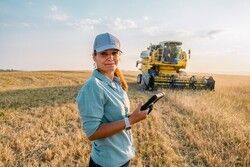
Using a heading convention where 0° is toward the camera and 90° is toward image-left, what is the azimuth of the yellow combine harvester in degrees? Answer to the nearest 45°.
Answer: approximately 315°

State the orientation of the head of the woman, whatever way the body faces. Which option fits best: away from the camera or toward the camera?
toward the camera

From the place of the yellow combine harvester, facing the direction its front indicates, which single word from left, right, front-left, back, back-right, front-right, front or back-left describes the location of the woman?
front-right
